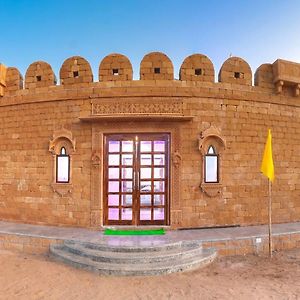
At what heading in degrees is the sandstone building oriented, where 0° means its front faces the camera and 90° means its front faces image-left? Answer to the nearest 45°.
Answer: approximately 0°
